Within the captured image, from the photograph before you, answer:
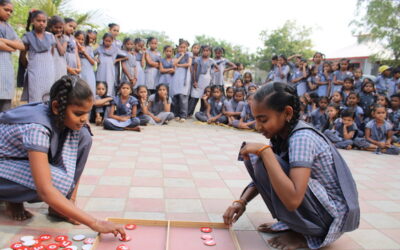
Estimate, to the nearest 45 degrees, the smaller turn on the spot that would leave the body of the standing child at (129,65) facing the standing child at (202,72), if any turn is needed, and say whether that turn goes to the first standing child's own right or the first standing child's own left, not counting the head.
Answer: approximately 45° to the first standing child's own left

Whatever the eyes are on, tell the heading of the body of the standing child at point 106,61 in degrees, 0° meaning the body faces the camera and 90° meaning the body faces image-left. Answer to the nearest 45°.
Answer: approximately 0°

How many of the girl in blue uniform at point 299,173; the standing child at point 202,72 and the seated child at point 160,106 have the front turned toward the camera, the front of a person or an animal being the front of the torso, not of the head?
2

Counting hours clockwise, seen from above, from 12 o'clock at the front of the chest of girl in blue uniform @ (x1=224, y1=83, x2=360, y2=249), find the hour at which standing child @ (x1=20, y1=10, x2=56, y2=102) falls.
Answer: The standing child is roughly at 1 o'clock from the girl in blue uniform.

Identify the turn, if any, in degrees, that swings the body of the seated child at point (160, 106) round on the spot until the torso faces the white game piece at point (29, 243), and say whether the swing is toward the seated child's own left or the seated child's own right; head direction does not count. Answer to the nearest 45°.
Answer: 0° — they already face it

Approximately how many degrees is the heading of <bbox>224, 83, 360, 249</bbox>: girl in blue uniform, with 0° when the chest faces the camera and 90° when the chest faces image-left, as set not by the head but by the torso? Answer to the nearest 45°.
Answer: approximately 90°
